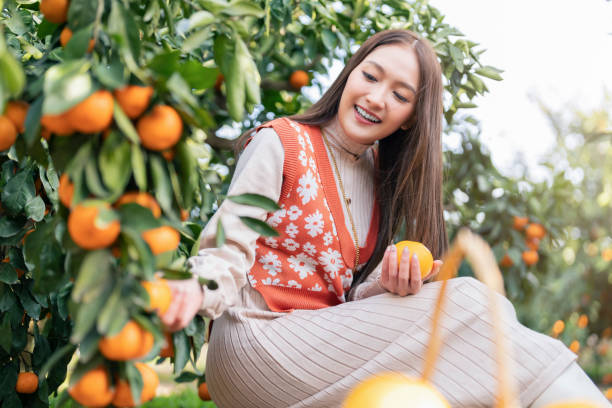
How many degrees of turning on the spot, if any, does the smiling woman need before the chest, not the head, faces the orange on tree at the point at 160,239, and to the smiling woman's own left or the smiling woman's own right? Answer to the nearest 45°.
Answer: approximately 45° to the smiling woman's own right

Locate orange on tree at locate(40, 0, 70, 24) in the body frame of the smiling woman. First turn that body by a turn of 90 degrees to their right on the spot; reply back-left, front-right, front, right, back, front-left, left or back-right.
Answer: front

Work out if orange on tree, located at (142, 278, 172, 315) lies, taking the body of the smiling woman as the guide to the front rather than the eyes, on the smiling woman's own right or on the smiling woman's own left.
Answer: on the smiling woman's own right

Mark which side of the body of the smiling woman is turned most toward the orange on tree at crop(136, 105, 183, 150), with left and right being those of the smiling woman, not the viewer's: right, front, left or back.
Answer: right

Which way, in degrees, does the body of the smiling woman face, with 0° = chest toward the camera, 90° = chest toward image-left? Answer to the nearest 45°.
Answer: approximately 315°

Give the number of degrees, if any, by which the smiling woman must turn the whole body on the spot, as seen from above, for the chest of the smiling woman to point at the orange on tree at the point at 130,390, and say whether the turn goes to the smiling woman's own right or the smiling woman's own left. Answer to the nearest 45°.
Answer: approximately 45° to the smiling woman's own right

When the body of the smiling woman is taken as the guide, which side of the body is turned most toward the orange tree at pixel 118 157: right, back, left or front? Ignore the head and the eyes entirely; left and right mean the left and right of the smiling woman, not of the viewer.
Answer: right
